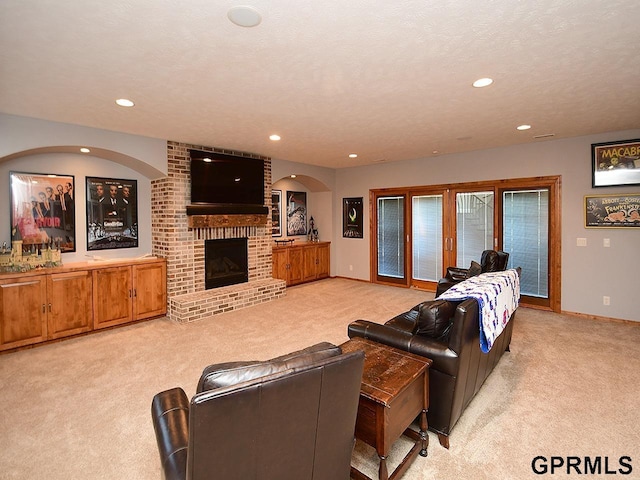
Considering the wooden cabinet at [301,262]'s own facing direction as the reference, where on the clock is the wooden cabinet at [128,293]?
the wooden cabinet at [128,293] is roughly at 3 o'clock from the wooden cabinet at [301,262].

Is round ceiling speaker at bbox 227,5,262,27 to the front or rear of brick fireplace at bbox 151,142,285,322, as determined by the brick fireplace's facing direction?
to the front

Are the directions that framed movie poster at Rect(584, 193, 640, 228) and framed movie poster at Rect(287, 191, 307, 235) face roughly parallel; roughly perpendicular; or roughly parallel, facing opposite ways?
roughly perpendicular

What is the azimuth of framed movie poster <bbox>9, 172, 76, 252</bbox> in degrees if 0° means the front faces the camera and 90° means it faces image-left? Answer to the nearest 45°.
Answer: approximately 0°

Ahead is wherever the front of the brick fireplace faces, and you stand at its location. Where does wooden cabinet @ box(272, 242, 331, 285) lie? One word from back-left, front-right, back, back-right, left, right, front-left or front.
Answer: left

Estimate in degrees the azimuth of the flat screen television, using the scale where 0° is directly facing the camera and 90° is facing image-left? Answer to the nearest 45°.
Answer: approximately 315°

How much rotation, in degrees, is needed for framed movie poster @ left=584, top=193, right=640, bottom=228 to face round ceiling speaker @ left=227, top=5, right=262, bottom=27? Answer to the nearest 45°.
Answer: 0° — it already faces it

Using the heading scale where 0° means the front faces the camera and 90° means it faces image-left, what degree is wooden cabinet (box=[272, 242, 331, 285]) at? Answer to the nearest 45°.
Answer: approximately 315°

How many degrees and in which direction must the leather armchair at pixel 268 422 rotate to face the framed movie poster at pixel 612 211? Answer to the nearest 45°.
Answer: approximately 90° to its right

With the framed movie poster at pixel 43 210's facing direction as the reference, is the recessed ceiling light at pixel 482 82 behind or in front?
in front
